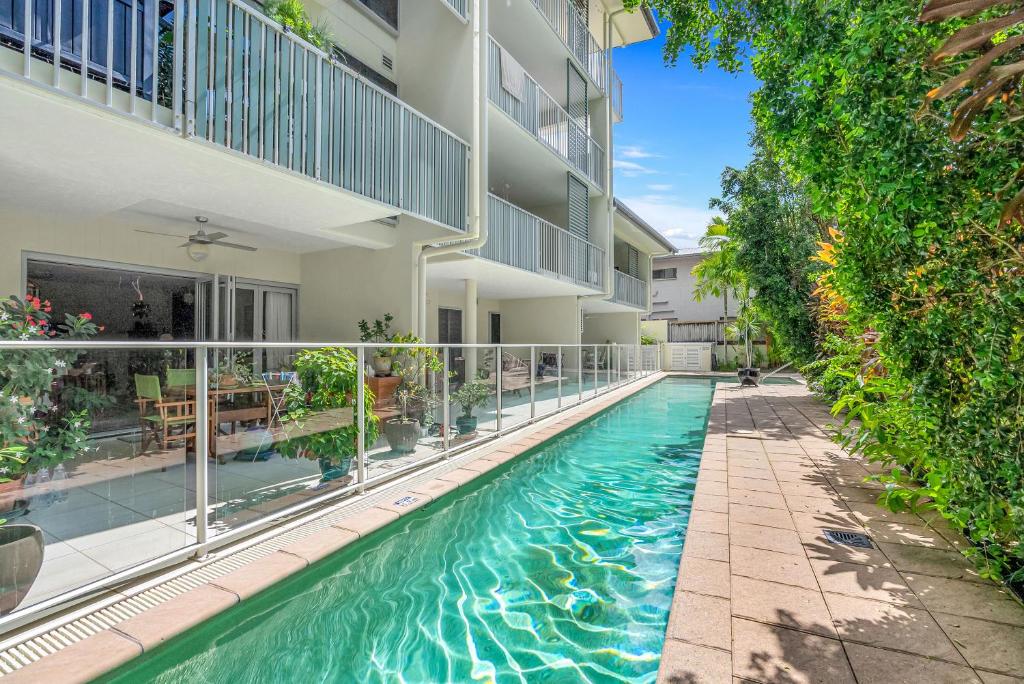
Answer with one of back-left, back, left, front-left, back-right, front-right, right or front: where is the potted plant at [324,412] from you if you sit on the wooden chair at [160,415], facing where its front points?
front

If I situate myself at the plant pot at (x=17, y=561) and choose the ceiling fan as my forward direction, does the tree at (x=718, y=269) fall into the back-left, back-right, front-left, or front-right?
front-right

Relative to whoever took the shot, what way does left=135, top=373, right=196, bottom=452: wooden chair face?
facing away from the viewer and to the right of the viewer

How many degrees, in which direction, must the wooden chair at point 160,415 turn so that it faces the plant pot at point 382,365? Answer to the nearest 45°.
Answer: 0° — it already faces it

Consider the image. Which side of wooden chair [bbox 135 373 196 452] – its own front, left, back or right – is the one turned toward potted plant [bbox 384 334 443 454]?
front

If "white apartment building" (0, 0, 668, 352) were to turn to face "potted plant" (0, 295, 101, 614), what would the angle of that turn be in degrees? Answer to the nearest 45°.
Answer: approximately 45° to its right

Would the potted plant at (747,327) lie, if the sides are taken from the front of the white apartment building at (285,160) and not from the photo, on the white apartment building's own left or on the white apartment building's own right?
on the white apartment building's own left

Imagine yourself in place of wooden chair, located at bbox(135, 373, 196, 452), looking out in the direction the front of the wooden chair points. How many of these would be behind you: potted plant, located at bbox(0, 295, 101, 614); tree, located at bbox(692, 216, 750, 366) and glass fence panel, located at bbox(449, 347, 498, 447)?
1

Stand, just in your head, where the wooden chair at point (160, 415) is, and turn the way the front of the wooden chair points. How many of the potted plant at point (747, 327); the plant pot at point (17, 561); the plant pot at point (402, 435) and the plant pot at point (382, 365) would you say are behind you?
1

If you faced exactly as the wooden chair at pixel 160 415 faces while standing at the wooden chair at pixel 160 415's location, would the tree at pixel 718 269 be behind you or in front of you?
in front

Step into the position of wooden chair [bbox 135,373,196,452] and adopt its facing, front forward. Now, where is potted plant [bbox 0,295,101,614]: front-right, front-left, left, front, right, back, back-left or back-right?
back

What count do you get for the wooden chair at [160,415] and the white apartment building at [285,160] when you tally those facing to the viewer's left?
0

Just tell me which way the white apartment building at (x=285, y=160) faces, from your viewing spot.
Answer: facing the viewer and to the right of the viewer

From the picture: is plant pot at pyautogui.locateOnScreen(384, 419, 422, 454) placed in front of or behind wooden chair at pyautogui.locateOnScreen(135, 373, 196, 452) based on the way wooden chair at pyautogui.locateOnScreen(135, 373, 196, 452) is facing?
in front
